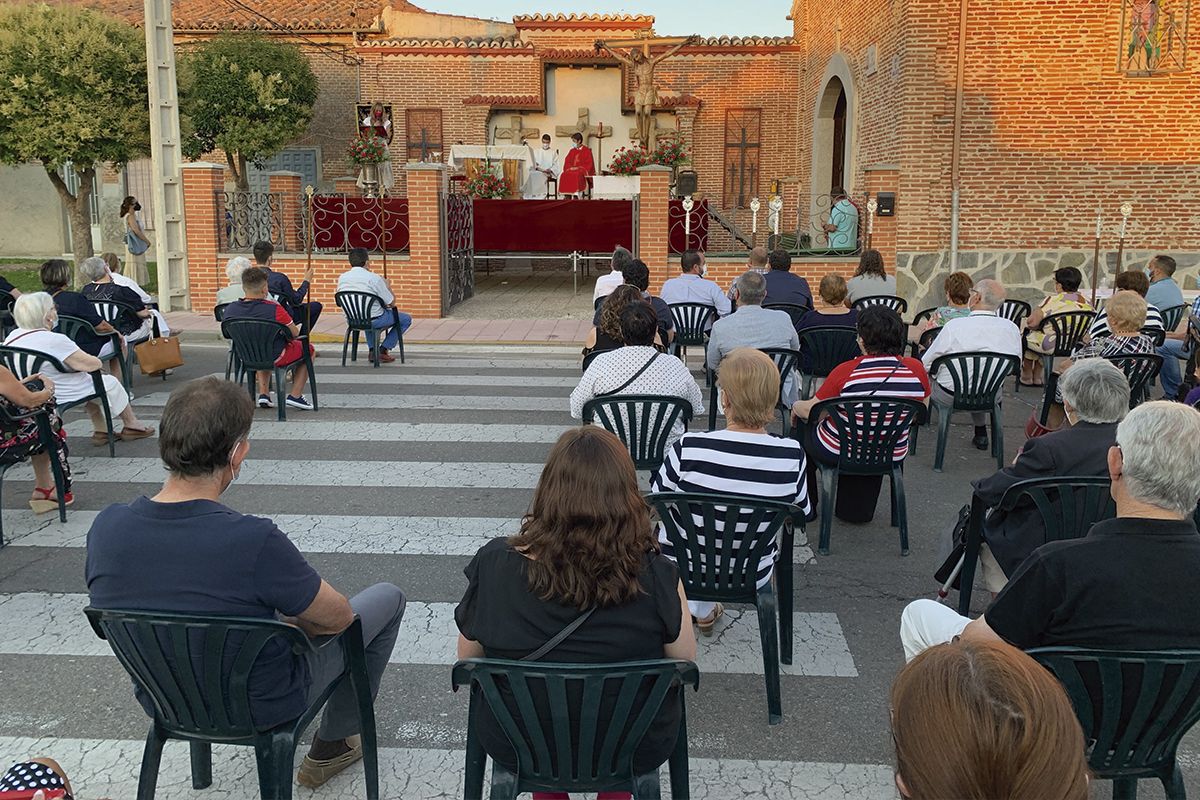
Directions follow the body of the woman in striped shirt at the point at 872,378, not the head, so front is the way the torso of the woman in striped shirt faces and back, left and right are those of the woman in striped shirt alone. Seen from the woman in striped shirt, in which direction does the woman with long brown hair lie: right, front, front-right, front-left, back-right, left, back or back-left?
back

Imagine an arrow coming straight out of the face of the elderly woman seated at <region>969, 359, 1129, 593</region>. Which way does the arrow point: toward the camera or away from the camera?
away from the camera

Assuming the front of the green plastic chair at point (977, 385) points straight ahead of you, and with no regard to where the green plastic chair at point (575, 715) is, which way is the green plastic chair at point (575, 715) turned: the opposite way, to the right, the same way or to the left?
the same way

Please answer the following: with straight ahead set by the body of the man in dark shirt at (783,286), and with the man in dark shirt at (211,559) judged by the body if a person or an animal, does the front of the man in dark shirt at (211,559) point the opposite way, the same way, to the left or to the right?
the same way

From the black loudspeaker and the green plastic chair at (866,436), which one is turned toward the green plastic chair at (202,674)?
the black loudspeaker

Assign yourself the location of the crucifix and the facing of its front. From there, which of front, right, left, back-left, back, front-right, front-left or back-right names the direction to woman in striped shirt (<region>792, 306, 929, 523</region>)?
front

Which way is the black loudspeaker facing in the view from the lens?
facing the viewer

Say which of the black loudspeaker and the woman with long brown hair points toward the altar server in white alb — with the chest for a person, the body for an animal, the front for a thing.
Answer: the woman with long brown hair

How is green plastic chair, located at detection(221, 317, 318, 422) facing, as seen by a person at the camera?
facing away from the viewer and to the right of the viewer

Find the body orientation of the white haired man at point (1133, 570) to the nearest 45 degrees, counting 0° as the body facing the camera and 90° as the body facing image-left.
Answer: approximately 135°

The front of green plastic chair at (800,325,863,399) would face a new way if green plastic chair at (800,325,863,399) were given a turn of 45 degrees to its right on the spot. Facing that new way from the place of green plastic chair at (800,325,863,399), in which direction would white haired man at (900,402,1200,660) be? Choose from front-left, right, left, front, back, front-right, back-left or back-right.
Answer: back-right

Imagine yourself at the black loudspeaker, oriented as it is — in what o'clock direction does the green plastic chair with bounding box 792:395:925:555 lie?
The green plastic chair is roughly at 12 o'clock from the black loudspeaker.

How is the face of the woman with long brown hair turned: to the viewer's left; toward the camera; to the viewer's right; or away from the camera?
away from the camera

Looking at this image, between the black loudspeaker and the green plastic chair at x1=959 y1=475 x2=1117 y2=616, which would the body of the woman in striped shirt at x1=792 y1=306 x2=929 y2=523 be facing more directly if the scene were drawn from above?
the black loudspeaker

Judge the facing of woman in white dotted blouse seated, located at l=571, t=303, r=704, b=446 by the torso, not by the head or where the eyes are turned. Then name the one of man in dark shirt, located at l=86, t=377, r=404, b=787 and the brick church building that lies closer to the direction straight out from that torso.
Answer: the brick church building

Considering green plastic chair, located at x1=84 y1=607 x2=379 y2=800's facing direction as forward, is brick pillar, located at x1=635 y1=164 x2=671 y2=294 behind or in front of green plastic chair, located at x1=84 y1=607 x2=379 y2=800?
in front

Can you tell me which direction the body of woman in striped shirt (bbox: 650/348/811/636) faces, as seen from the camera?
away from the camera
